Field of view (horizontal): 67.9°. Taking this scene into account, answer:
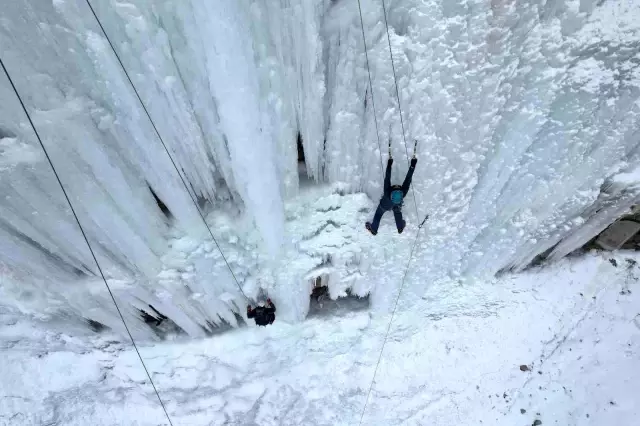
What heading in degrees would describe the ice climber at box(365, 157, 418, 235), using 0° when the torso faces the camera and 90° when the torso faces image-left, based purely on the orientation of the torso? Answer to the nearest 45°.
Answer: approximately 180°

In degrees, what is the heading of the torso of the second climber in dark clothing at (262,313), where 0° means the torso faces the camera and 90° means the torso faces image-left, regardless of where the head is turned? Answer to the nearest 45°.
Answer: approximately 180°

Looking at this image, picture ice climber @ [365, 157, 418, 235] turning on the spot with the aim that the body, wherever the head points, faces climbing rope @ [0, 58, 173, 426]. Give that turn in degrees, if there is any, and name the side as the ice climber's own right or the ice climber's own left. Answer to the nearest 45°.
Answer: approximately 90° to the ice climber's own left

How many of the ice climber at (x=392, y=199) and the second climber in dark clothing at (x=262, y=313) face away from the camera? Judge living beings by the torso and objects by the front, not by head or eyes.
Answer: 2
